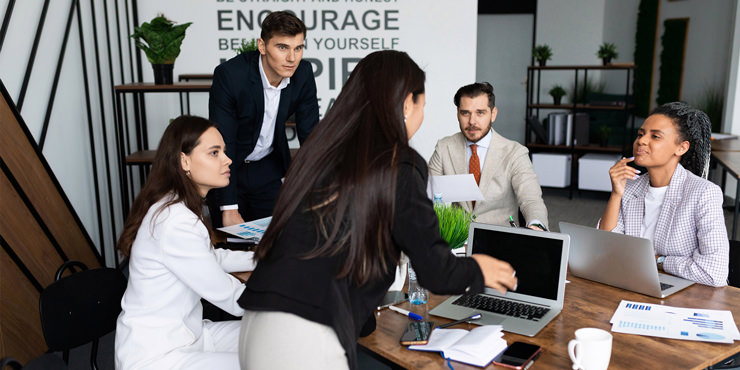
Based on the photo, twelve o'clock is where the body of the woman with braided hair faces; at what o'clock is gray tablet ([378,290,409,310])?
The gray tablet is roughly at 12 o'clock from the woman with braided hair.

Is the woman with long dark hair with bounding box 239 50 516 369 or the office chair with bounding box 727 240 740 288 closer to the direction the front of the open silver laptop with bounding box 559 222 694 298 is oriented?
the office chair

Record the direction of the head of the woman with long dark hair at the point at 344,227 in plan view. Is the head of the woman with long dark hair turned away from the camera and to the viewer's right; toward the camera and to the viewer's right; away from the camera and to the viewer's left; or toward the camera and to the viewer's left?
away from the camera and to the viewer's right

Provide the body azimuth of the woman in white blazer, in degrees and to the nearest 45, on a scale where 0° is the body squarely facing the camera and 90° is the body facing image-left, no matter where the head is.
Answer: approximately 270°

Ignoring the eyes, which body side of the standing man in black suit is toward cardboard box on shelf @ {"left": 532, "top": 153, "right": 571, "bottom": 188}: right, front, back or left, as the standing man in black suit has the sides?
left

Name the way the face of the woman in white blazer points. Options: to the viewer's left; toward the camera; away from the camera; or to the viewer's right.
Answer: to the viewer's right

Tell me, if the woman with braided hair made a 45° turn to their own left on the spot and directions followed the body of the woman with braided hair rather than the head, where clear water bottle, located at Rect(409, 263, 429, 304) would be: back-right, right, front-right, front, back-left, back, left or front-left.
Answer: front-right

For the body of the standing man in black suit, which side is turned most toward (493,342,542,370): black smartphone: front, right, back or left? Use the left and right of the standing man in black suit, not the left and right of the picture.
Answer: front

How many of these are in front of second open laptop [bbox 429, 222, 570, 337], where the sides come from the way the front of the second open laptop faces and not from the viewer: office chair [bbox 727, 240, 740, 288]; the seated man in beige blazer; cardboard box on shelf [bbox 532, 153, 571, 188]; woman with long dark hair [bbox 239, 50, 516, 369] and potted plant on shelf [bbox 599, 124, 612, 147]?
1

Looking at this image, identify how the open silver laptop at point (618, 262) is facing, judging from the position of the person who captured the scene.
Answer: facing away from the viewer and to the right of the viewer

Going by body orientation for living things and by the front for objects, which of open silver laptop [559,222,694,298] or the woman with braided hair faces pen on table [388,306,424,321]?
the woman with braided hair

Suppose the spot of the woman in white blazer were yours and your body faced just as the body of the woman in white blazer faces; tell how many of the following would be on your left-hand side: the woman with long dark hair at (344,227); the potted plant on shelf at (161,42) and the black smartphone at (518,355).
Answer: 1

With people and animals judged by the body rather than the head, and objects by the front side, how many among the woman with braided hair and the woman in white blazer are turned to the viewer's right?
1

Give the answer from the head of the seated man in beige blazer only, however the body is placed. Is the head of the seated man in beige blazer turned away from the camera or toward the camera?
toward the camera

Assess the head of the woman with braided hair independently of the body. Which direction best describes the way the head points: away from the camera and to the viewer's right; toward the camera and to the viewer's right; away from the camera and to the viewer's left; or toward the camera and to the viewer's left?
toward the camera and to the viewer's left

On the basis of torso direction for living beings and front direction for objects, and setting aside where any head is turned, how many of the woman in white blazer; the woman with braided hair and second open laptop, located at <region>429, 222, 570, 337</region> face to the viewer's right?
1
